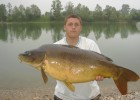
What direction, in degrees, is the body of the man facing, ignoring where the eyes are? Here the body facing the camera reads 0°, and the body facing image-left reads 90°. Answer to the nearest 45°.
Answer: approximately 0°
